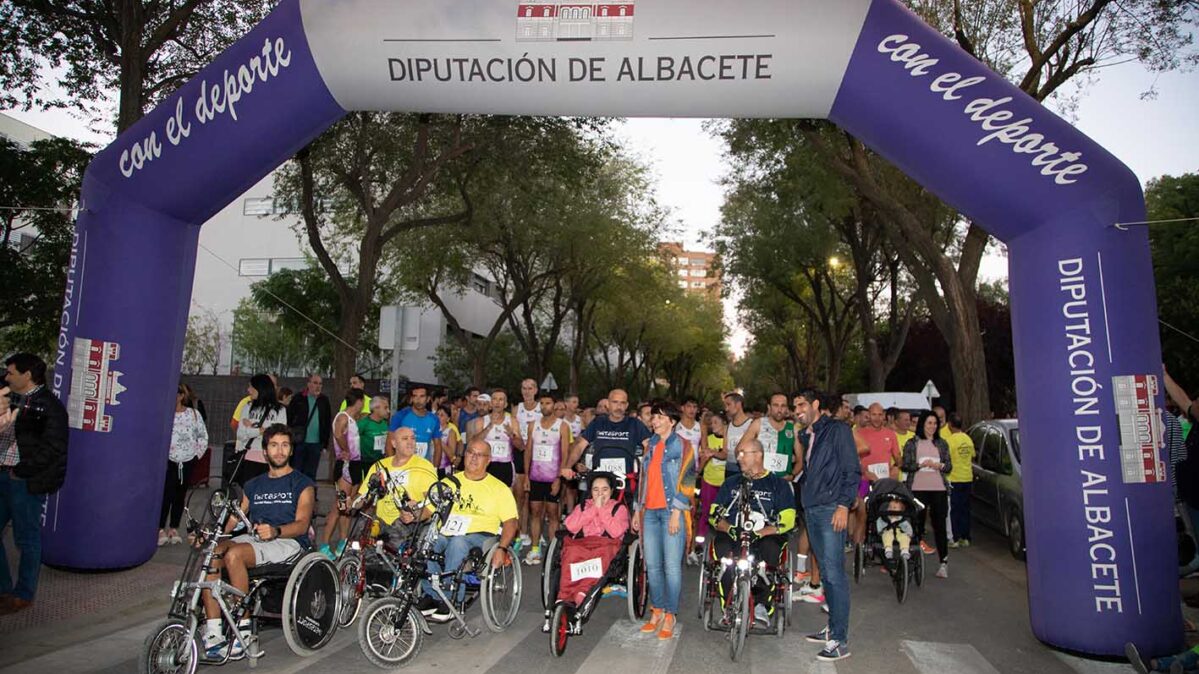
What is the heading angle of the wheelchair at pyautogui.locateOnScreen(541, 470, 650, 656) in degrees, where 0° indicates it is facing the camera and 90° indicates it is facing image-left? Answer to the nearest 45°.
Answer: approximately 45°

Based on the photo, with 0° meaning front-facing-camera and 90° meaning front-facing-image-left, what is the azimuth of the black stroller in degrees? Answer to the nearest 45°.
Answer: approximately 0°

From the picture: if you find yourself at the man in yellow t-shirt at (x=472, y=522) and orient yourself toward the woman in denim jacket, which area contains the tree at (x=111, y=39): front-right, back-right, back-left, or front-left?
back-left

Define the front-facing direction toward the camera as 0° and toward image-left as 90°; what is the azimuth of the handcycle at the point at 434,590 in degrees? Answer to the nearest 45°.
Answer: approximately 45°

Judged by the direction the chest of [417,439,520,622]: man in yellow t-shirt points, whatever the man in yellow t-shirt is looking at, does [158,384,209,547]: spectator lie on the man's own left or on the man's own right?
on the man's own right

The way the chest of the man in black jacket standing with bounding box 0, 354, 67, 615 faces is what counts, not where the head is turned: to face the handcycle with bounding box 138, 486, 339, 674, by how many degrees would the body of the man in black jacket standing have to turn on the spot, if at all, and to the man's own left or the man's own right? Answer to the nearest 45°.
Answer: approximately 90° to the man's own left

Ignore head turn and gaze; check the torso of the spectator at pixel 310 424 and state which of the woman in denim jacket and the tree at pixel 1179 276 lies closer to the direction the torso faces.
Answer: the woman in denim jacket

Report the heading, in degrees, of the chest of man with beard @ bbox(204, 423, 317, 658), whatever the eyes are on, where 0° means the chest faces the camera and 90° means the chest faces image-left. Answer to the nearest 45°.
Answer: approximately 45°
